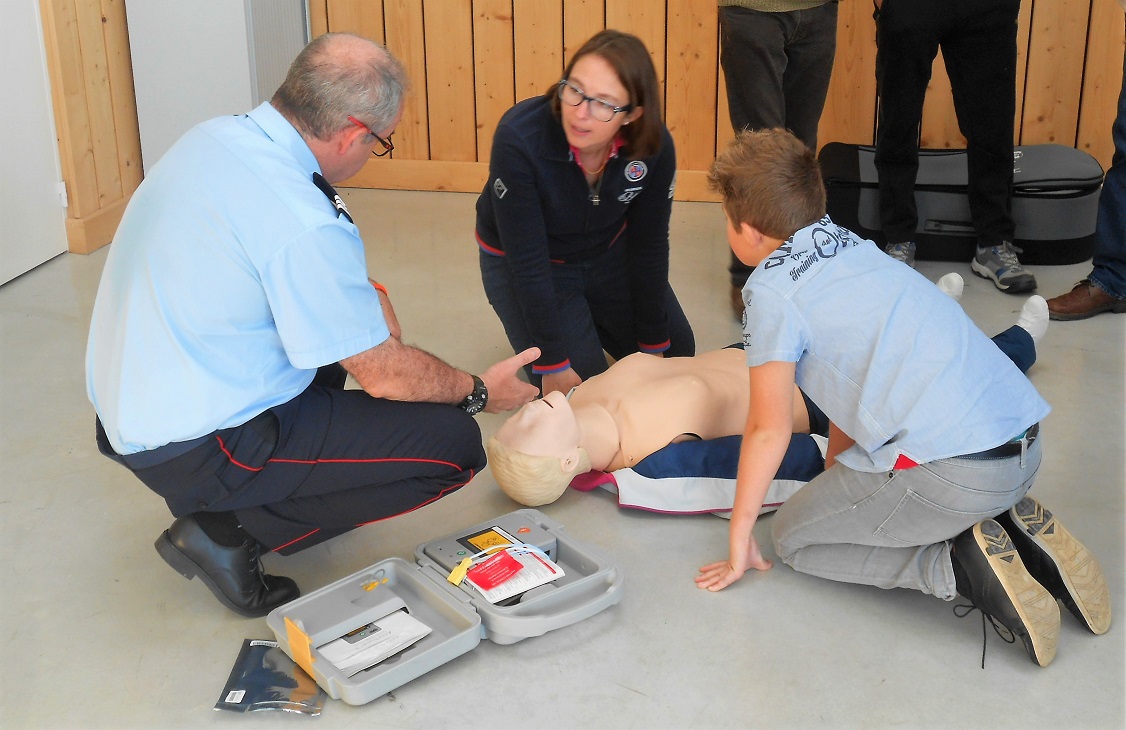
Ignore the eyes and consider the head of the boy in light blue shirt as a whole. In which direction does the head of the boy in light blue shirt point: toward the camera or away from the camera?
away from the camera

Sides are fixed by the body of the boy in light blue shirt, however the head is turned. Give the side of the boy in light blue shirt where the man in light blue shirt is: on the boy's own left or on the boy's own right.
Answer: on the boy's own left

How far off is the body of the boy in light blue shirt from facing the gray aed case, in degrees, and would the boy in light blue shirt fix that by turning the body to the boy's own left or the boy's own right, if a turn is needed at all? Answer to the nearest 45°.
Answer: approximately 45° to the boy's own left

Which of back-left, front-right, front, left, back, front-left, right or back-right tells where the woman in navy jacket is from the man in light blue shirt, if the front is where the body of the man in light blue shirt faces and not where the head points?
front

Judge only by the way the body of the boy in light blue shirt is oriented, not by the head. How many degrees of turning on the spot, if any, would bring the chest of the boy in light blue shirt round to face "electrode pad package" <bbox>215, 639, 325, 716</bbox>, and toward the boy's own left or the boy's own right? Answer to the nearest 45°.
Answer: approximately 90° to the boy's own left

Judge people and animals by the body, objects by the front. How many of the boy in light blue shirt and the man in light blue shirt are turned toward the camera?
0

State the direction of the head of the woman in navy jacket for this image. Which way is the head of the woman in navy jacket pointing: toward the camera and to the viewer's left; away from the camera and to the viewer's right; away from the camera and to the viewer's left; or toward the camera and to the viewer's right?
toward the camera and to the viewer's left

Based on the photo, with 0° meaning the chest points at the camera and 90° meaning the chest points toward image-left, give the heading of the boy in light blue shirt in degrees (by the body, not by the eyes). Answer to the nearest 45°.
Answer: approximately 135°

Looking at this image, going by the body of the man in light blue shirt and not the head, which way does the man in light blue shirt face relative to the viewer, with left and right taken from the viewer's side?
facing away from the viewer and to the right of the viewer

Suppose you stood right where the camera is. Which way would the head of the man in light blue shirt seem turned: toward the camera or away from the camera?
away from the camera
